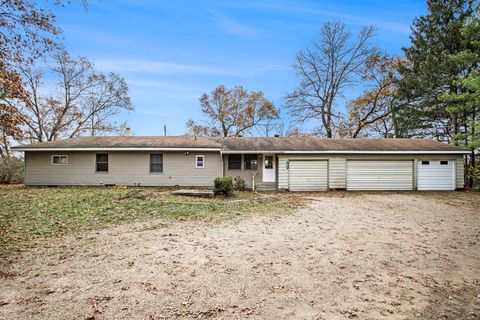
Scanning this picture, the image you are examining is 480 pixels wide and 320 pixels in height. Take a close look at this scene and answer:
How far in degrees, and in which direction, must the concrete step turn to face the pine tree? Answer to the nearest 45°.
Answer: approximately 135° to its left

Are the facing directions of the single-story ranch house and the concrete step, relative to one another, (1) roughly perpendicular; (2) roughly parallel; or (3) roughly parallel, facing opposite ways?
roughly parallel

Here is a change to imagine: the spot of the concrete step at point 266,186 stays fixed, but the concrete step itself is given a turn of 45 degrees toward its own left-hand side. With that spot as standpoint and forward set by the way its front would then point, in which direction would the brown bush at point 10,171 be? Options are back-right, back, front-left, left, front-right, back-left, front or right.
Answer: back-right

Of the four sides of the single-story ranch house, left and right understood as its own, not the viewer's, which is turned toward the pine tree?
left

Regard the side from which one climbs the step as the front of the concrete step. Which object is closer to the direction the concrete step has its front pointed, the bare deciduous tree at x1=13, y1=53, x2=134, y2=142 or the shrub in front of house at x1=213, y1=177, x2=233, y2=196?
the shrub in front of house

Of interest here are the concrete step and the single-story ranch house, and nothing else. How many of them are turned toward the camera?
2

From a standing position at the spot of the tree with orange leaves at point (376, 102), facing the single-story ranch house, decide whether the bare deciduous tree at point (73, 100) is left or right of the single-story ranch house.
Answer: right

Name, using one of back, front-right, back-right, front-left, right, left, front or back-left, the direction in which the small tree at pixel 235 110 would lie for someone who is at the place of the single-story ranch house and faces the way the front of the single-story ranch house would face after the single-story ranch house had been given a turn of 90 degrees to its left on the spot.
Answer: left

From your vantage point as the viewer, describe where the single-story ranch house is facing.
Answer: facing the viewer

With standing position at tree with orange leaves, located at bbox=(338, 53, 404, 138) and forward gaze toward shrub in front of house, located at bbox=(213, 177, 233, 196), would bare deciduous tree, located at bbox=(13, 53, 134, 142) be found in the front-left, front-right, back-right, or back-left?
front-right

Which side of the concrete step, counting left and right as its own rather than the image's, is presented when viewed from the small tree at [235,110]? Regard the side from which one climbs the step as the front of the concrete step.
back
